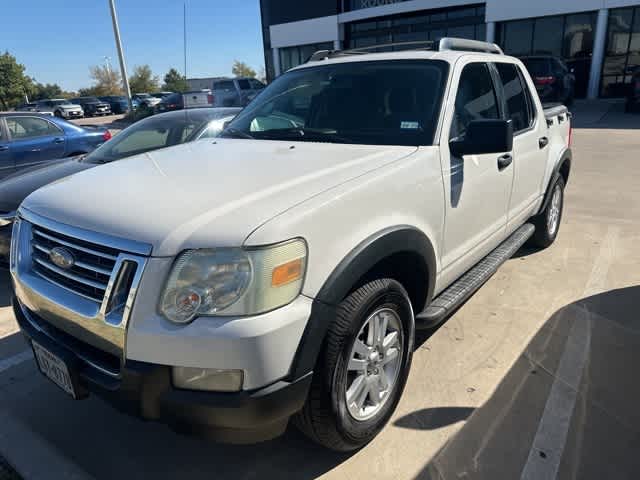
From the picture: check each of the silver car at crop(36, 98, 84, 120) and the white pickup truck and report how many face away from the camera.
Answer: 0

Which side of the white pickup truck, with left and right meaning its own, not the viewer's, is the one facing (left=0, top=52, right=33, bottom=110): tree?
right

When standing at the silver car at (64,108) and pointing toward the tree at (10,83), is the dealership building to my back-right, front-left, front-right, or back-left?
back-right

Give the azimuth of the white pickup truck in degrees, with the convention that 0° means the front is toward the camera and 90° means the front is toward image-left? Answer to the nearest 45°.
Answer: approximately 45°

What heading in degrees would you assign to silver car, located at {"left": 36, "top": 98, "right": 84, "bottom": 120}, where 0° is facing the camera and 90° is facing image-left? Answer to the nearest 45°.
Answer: approximately 315°

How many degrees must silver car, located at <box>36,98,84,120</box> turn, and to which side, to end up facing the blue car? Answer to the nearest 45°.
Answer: approximately 45° to its right

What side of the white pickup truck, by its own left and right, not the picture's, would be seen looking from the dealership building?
back

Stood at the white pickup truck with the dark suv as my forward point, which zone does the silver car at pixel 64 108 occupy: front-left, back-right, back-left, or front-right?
front-left

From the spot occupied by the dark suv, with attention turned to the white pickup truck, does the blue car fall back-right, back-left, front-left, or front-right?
front-right

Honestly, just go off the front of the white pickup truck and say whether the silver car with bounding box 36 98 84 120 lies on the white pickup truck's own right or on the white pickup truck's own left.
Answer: on the white pickup truck's own right

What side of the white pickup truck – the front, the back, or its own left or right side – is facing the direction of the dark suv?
back

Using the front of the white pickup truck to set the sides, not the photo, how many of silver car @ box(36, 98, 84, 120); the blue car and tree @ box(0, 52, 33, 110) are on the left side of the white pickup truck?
0
